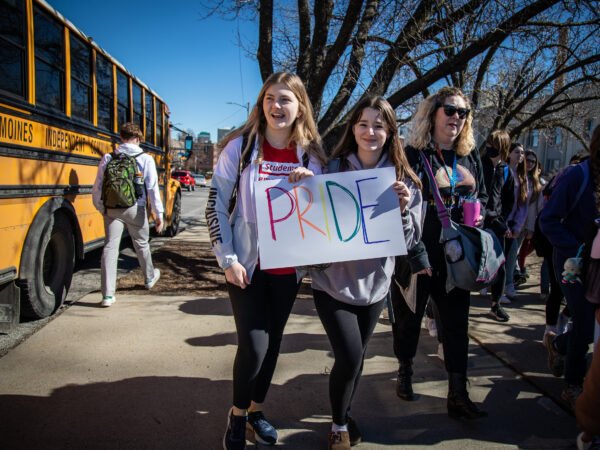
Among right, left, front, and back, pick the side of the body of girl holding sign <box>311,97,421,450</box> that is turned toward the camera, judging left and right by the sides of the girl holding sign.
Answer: front

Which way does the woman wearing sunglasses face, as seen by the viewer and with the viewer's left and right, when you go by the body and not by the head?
facing the viewer and to the right of the viewer
